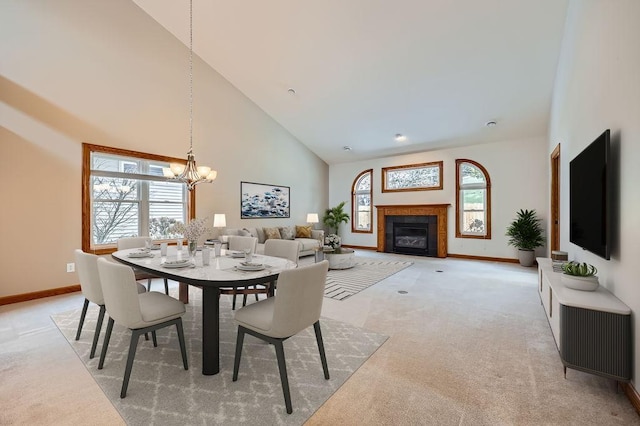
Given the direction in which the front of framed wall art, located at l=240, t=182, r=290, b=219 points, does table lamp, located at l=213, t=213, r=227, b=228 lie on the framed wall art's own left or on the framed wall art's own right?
on the framed wall art's own right

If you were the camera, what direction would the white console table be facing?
facing to the left of the viewer

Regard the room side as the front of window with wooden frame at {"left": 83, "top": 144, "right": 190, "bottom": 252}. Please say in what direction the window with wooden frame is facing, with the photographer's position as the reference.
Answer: facing the viewer and to the right of the viewer

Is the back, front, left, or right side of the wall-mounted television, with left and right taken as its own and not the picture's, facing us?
left

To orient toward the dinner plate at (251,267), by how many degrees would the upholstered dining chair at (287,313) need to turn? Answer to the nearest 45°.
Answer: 0° — it already faces it

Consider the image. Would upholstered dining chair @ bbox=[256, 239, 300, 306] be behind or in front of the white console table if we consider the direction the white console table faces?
in front

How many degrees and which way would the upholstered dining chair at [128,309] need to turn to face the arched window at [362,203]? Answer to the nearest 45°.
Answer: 0° — it already faces it

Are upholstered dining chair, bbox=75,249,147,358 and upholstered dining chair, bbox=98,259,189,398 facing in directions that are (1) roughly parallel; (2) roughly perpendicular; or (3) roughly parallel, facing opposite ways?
roughly parallel

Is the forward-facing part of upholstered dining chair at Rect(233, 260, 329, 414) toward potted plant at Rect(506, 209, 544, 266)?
no

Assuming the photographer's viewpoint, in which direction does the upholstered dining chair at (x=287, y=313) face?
facing away from the viewer and to the left of the viewer

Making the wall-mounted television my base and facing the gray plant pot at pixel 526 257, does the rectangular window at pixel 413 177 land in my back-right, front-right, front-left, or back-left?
front-left

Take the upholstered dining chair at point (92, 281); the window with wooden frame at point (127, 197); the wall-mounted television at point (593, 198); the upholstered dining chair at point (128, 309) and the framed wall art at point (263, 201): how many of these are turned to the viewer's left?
1

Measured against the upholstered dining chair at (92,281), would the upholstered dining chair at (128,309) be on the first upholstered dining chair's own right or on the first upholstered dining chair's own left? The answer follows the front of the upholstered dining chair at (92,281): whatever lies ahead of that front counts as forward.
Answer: on the first upholstered dining chair's own right

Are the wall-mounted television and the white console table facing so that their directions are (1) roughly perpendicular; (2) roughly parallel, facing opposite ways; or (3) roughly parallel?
roughly parallel

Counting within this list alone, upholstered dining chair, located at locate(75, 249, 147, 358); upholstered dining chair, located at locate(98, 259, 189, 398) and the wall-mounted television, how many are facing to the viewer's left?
1

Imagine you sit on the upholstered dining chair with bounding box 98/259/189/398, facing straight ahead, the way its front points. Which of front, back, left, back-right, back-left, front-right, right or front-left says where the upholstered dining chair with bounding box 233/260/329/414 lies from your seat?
right

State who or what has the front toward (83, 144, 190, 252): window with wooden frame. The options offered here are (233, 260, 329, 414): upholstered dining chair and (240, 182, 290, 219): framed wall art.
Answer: the upholstered dining chair

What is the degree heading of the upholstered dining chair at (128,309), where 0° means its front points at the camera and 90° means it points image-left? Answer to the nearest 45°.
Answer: approximately 225°

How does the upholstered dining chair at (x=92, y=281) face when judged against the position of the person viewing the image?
facing away from the viewer and to the right of the viewer
